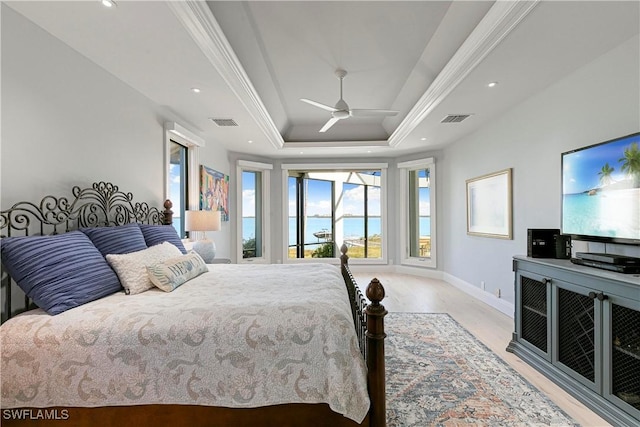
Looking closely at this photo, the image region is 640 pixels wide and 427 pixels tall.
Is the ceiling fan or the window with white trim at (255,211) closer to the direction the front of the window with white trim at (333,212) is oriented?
the ceiling fan

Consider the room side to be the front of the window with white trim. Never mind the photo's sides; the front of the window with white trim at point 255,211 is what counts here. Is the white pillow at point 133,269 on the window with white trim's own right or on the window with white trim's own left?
on the window with white trim's own right

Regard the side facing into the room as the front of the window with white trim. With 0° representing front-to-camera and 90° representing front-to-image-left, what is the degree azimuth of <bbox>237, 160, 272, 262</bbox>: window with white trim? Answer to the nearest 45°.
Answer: approximately 315°

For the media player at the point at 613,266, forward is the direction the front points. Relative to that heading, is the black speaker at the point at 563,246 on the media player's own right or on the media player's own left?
on the media player's own right

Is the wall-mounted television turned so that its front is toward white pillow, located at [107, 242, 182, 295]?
yes

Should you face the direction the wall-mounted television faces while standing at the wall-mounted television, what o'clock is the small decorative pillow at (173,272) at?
The small decorative pillow is roughly at 12 o'clock from the wall-mounted television.

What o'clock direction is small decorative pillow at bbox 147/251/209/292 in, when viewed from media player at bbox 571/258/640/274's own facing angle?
The small decorative pillow is roughly at 12 o'clock from the media player.

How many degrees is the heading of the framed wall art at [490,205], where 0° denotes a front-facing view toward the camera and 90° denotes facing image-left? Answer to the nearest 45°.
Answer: approximately 45°

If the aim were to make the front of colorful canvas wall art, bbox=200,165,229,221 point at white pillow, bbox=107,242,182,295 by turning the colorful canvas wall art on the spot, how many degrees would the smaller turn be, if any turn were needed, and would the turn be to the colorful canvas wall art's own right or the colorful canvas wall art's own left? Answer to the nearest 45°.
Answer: approximately 45° to the colorful canvas wall art's own right
